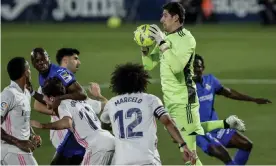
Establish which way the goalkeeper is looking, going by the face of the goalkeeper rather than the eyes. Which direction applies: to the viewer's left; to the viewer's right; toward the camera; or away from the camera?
to the viewer's left

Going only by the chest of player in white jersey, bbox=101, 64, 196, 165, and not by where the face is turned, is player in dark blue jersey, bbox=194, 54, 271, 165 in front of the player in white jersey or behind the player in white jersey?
in front

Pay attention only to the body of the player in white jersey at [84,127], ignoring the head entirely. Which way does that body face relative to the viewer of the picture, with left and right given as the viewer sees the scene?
facing away from the viewer and to the left of the viewer

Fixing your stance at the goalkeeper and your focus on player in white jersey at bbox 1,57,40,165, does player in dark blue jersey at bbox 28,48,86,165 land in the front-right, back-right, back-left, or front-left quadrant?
front-right

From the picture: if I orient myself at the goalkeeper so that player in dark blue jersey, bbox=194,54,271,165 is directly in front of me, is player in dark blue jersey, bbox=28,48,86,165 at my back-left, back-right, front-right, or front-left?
back-left

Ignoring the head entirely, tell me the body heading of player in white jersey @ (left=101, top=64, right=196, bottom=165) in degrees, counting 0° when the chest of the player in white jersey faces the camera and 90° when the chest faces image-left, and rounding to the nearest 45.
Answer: approximately 180°

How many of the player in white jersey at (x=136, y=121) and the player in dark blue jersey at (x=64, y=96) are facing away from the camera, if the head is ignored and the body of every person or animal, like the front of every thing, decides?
1

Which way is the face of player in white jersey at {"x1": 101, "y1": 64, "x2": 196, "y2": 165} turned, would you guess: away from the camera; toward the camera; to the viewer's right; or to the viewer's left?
away from the camera

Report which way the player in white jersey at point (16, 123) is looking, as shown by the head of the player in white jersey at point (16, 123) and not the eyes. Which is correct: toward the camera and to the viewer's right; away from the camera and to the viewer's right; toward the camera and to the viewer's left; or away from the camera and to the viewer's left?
away from the camera and to the viewer's right

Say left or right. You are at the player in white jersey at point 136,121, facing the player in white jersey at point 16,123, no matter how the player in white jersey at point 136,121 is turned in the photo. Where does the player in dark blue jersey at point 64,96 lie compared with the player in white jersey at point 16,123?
right

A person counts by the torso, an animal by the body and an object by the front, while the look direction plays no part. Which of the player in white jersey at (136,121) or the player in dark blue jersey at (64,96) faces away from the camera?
the player in white jersey
